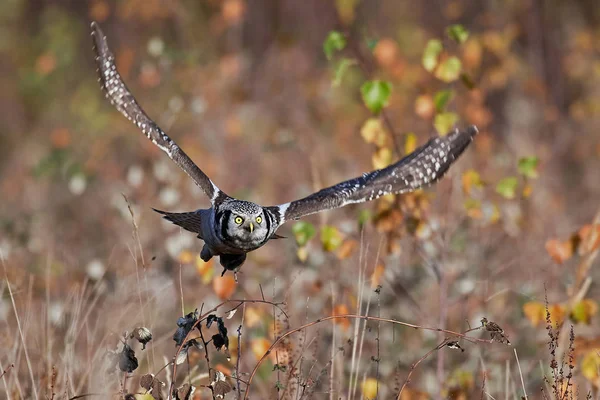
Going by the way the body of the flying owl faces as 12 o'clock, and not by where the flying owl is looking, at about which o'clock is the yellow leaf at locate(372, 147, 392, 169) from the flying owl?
The yellow leaf is roughly at 7 o'clock from the flying owl.

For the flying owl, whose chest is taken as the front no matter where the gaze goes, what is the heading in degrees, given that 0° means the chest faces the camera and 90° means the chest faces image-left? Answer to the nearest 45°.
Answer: approximately 315°

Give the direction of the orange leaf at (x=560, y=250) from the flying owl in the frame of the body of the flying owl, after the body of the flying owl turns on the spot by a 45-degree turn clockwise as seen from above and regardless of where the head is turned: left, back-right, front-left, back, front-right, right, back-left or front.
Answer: back
